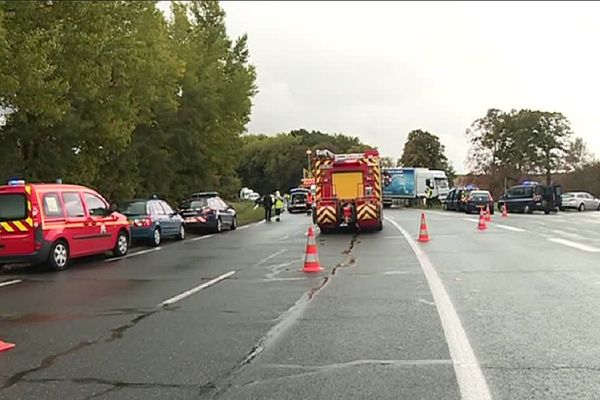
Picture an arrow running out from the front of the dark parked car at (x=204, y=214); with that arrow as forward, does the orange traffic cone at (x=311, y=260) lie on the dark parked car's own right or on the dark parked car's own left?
on the dark parked car's own right

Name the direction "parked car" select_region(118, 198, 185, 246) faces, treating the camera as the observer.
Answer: facing away from the viewer and to the right of the viewer

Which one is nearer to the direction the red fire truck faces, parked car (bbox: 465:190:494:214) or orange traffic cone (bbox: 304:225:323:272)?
the parked car

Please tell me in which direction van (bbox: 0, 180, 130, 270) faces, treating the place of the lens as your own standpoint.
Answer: facing away from the viewer and to the right of the viewer

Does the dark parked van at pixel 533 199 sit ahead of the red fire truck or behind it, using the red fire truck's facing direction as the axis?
ahead

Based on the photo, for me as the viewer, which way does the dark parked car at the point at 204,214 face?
facing away from the viewer and to the right of the viewer

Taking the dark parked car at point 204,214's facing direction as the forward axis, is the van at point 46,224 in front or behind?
behind

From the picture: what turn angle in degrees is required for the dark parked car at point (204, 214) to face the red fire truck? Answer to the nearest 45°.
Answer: approximately 90° to its right

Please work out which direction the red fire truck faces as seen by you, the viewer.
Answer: facing away from the viewer
